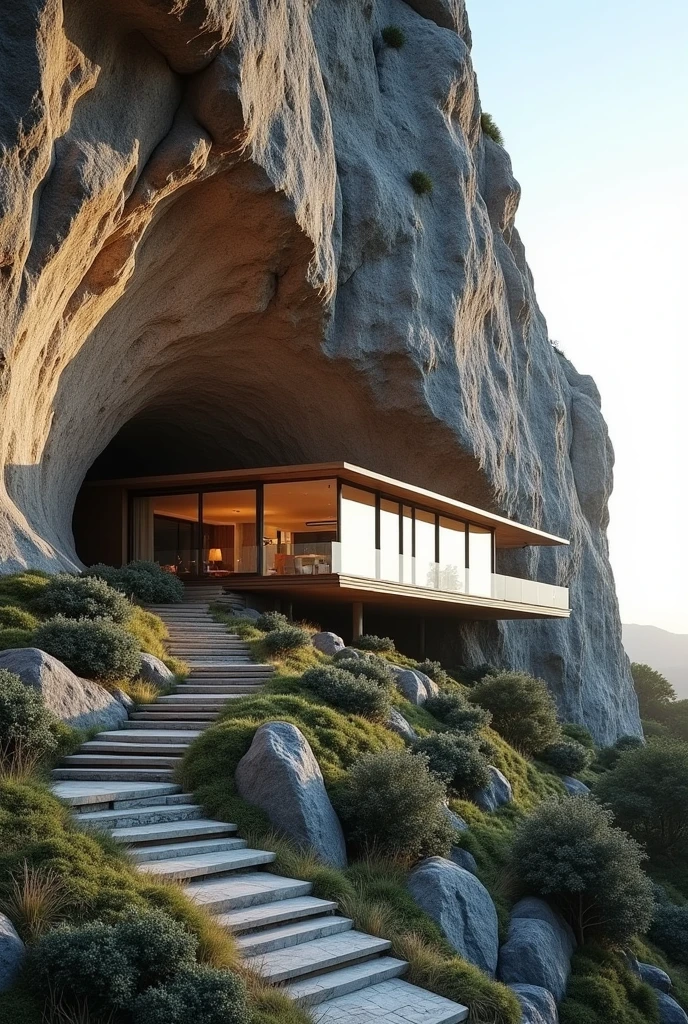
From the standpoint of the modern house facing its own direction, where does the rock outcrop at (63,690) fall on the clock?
The rock outcrop is roughly at 2 o'clock from the modern house.

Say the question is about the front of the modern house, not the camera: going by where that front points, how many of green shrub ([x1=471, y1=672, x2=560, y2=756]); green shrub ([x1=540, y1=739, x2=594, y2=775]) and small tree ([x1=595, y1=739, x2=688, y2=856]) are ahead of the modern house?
3

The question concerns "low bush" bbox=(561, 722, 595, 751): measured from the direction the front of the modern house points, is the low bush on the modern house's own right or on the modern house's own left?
on the modern house's own left

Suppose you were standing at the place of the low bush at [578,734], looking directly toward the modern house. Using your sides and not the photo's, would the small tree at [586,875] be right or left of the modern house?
left

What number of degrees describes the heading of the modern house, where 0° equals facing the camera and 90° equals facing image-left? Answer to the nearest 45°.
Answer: approximately 315°

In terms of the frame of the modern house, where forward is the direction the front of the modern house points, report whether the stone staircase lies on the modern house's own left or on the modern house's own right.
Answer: on the modern house's own right

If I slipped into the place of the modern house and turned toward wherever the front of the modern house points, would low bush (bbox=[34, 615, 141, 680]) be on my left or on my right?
on my right

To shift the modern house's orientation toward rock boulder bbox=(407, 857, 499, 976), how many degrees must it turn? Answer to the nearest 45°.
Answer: approximately 45° to its right

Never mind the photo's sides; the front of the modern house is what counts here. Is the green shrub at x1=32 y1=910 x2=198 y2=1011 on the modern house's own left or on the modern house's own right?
on the modern house's own right

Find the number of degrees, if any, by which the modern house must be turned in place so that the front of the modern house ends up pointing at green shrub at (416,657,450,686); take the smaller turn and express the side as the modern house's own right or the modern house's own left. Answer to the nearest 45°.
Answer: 0° — it already faces it
